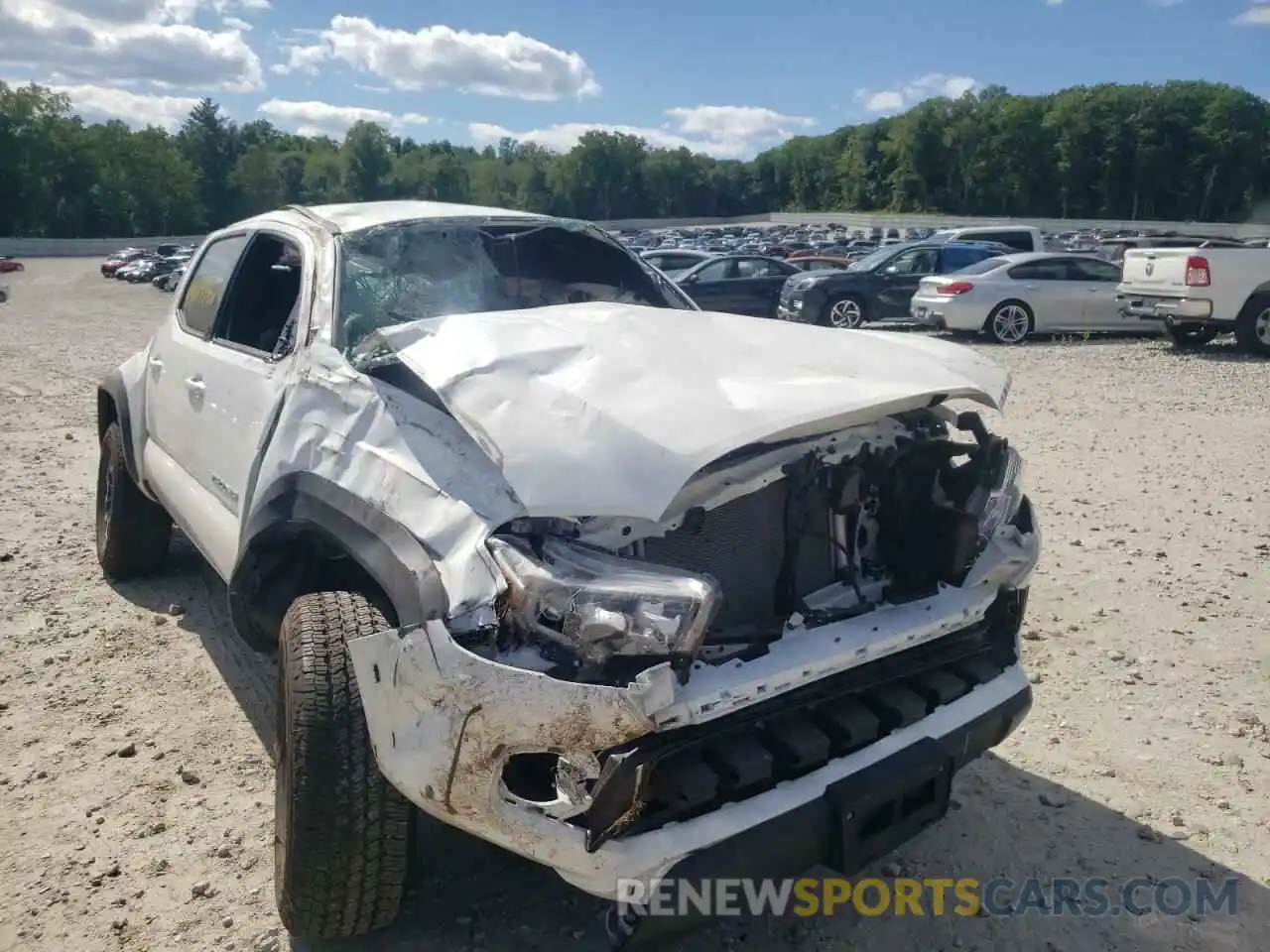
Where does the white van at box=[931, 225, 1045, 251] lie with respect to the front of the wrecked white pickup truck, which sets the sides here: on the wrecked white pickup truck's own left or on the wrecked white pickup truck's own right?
on the wrecked white pickup truck's own left

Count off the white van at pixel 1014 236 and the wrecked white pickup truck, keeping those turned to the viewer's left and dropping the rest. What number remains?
1

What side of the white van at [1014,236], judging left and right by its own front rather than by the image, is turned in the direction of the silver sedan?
left

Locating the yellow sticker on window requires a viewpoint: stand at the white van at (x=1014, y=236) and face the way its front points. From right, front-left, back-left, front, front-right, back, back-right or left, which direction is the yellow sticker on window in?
left

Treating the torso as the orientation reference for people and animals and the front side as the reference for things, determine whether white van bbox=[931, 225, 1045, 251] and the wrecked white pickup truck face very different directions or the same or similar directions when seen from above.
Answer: very different directions

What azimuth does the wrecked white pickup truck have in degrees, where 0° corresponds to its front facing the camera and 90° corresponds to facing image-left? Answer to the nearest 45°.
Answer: approximately 315°

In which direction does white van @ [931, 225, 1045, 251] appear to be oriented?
to the viewer's left

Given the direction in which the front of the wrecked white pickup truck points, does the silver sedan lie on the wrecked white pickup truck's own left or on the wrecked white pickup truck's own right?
on the wrecked white pickup truck's own left
